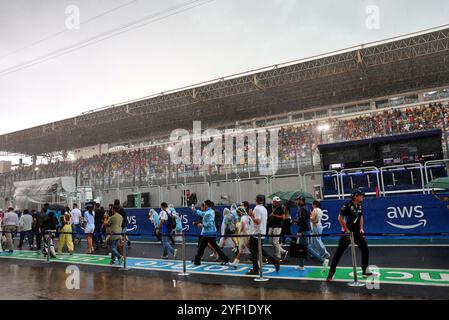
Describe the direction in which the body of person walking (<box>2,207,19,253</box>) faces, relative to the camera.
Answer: away from the camera

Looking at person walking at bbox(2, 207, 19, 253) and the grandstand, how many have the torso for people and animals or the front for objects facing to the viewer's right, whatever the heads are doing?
0

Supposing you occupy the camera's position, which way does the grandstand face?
facing the viewer and to the left of the viewer

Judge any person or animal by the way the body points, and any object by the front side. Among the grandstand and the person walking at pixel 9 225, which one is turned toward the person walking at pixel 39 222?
the grandstand

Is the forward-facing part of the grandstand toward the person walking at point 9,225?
yes

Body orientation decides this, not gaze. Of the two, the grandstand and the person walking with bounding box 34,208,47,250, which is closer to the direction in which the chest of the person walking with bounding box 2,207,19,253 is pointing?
the grandstand

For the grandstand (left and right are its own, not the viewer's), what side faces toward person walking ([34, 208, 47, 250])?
front
